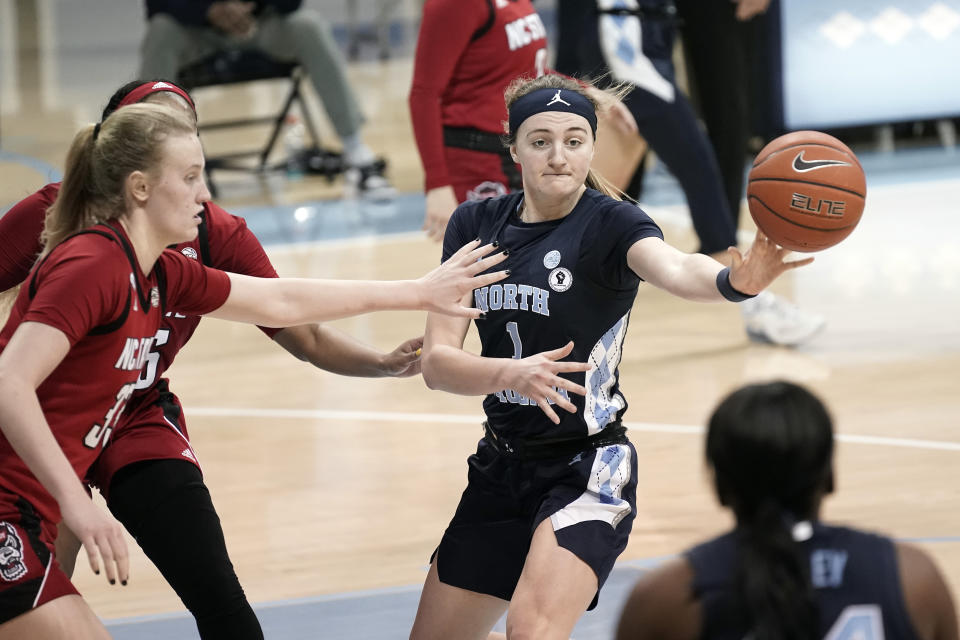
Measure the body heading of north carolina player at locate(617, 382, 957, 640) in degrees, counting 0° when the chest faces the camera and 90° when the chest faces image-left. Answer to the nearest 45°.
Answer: approximately 180°

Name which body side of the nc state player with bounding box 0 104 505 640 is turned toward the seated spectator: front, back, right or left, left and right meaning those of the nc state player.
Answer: left

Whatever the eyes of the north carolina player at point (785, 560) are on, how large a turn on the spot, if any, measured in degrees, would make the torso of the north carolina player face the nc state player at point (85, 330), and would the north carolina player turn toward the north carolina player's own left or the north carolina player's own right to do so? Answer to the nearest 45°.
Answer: approximately 45° to the north carolina player's own left

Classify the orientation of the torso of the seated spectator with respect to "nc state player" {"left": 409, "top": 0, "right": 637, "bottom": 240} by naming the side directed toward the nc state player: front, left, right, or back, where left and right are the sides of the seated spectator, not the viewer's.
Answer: front

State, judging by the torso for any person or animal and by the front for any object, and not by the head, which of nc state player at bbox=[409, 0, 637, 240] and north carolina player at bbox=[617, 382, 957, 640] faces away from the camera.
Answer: the north carolina player

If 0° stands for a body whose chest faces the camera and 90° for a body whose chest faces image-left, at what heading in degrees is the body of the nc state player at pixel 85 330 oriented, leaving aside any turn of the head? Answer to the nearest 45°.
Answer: approximately 270°

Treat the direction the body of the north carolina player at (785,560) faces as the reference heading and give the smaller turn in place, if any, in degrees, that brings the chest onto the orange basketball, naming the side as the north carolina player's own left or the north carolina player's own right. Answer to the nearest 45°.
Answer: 0° — they already face it
